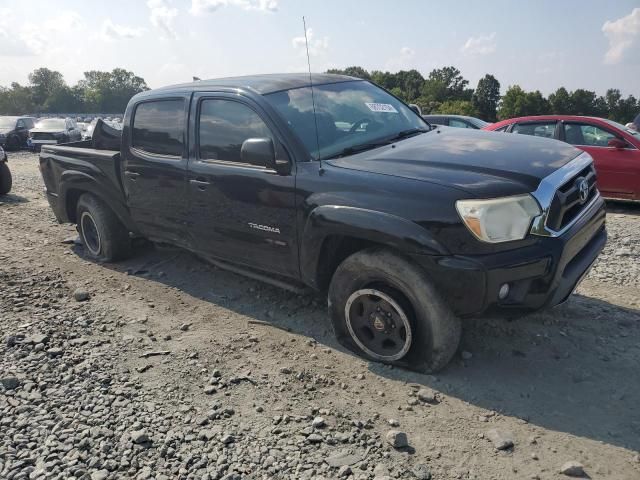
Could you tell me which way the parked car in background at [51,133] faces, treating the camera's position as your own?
facing the viewer and to the left of the viewer

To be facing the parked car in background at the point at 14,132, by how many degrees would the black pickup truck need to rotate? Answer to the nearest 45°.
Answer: approximately 180°

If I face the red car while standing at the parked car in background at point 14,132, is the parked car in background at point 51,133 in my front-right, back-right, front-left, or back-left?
front-left

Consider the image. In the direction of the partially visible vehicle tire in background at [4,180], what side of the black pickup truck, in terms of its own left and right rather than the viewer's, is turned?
back

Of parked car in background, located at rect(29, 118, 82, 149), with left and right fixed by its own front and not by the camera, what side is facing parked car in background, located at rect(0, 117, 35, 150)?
right

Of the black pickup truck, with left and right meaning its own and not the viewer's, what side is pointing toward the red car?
left

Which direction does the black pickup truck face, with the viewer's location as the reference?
facing the viewer and to the right of the viewer

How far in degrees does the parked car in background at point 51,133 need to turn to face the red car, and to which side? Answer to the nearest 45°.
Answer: approximately 90° to its left

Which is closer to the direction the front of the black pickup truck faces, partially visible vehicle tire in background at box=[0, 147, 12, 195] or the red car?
the red car

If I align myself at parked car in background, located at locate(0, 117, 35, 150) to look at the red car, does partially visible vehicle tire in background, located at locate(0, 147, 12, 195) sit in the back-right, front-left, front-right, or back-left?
front-right
